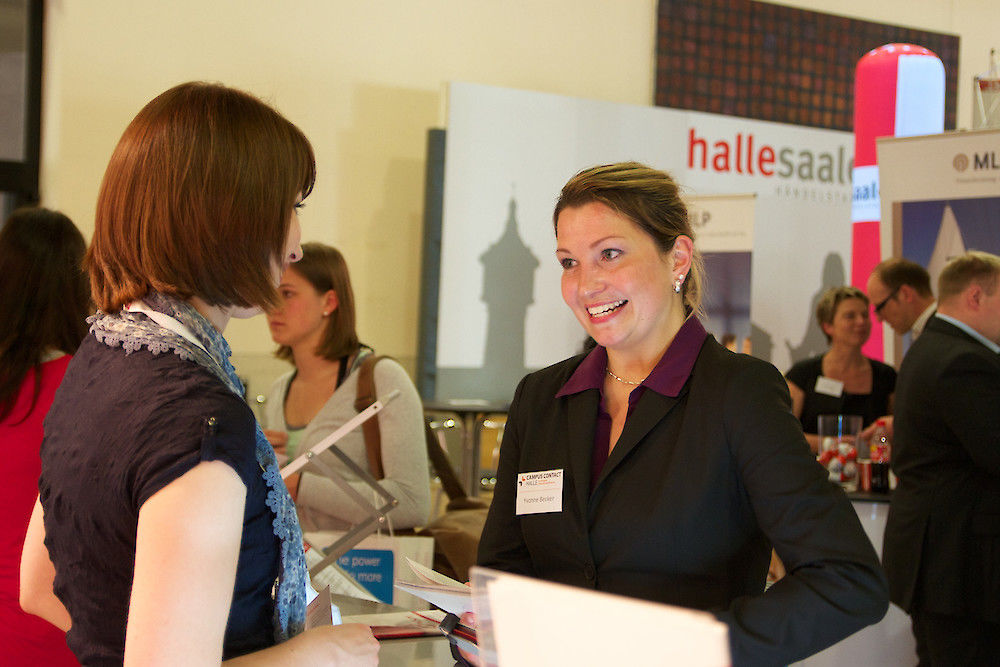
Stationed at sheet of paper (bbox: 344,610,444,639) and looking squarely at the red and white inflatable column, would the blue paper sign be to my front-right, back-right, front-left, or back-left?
front-left

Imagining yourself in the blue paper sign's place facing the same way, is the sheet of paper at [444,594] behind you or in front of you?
in front

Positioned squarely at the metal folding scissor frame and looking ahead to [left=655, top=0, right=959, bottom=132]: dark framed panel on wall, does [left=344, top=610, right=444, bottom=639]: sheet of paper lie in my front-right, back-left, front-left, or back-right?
back-right

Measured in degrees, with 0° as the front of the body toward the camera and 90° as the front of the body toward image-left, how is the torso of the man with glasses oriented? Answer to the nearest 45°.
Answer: approximately 90°

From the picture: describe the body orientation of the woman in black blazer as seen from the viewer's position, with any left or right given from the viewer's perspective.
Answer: facing the viewer and to the left of the viewer

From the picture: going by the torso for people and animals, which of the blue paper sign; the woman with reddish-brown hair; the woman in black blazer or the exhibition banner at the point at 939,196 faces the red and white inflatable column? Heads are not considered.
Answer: the woman with reddish-brown hair

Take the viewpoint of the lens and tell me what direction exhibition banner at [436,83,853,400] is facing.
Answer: facing the viewer and to the right of the viewer

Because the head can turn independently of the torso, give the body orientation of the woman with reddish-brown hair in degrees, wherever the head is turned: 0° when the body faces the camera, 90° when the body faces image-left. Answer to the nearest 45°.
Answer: approximately 225°

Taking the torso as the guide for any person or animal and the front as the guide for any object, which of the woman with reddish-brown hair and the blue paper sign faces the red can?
the woman with reddish-brown hair

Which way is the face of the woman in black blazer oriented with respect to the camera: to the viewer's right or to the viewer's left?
to the viewer's left

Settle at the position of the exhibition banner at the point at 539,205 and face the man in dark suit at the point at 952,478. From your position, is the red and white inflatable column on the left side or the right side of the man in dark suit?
left

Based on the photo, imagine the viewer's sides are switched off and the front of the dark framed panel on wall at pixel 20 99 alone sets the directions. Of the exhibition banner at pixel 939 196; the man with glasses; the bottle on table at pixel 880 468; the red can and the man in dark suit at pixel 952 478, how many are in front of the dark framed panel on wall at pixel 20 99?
5

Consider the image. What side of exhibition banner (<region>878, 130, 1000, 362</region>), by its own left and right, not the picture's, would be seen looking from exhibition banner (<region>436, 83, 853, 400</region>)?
right

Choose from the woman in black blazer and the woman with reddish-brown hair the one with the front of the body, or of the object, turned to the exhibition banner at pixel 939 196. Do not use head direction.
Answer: the woman with reddish-brown hair

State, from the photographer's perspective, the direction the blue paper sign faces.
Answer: facing the viewer
